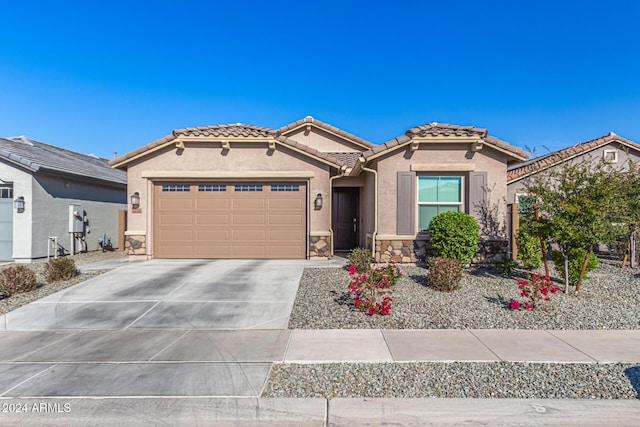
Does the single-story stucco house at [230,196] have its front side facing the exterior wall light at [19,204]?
no

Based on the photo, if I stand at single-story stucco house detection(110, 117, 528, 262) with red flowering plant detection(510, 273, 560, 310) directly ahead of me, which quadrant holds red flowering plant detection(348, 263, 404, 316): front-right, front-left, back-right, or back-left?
front-right

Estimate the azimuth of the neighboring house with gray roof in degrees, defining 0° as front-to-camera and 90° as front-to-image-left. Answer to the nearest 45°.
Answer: approximately 45°

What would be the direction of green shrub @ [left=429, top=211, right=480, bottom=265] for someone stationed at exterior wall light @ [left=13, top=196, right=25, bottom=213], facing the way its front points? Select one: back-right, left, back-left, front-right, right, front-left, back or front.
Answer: left

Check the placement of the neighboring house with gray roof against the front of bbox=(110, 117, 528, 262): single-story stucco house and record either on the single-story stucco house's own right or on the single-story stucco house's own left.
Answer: on the single-story stucco house's own right

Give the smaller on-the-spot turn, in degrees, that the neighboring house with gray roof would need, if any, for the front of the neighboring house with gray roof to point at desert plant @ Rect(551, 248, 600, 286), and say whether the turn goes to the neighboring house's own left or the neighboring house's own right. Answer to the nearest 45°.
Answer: approximately 90° to the neighboring house's own left

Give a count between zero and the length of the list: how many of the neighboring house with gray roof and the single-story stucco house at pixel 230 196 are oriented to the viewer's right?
0

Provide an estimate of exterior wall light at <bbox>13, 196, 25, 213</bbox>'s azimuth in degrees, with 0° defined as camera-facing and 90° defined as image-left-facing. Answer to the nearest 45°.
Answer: approximately 45°

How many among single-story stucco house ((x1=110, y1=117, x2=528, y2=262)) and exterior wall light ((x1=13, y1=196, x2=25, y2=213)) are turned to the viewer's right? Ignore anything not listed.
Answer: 0

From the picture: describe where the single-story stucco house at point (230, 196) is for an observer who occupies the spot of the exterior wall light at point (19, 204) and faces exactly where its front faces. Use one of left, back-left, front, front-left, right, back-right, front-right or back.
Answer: left

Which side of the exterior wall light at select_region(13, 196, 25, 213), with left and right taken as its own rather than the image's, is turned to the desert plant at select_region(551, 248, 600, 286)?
left

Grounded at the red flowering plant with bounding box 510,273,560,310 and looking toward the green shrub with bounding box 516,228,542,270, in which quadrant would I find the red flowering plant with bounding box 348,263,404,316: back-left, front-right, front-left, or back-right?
back-left

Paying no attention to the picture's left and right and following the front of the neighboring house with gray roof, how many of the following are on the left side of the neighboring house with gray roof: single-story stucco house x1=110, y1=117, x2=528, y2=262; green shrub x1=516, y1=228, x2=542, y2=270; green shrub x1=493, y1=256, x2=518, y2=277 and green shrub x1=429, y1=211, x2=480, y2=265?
4

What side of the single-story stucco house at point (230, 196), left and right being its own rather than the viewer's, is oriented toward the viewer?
front

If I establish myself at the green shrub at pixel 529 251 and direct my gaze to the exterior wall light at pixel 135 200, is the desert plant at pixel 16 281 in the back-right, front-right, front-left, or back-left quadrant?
front-left

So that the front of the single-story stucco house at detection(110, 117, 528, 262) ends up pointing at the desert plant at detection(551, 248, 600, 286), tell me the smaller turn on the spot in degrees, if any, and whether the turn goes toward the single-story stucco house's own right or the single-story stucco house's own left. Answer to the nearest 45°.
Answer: approximately 45° to the single-story stucco house's own left

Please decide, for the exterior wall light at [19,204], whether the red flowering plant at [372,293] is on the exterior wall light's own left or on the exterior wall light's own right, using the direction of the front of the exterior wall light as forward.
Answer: on the exterior wall light's own left

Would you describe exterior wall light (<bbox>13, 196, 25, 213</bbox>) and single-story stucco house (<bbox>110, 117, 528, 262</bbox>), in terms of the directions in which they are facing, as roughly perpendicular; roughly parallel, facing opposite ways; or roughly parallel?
roughly parallel

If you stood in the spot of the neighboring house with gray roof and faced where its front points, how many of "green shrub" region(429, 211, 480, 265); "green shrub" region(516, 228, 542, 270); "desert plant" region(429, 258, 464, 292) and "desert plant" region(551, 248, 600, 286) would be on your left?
4
